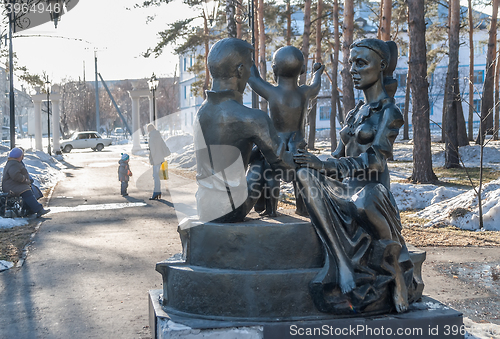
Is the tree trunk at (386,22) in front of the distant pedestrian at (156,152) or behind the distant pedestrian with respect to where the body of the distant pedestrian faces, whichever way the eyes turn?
behind

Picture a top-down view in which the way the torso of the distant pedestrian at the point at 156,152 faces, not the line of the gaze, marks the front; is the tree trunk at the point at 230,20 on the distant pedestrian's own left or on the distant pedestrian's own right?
on the distant pedestrian's own right

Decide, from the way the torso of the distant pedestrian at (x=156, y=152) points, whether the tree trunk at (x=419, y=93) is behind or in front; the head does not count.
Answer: behind

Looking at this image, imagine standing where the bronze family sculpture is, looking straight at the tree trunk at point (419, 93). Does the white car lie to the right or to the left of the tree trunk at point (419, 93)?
left

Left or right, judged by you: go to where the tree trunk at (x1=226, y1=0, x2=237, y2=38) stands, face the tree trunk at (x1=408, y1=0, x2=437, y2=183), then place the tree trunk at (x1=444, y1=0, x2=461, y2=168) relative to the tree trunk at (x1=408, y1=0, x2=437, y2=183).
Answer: left

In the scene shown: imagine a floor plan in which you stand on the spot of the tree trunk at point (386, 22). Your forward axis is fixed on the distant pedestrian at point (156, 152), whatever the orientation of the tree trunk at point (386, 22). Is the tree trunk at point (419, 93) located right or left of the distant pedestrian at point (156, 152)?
left
